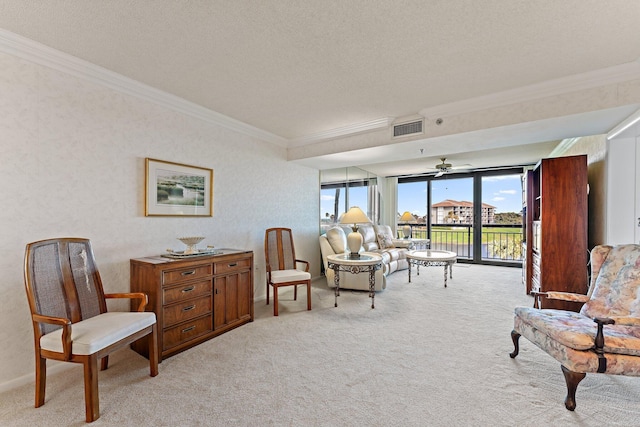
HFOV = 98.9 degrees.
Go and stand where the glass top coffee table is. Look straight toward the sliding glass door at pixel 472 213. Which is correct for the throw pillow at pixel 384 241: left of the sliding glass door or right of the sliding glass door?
left

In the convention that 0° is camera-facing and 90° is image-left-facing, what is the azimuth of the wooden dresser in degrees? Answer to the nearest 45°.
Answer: approximately 315°

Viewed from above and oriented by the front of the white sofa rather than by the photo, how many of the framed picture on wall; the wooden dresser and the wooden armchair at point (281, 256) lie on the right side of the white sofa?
3

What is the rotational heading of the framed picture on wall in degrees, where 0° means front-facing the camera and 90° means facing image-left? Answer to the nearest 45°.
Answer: approximately 315°

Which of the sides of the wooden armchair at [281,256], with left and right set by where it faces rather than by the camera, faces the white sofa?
left

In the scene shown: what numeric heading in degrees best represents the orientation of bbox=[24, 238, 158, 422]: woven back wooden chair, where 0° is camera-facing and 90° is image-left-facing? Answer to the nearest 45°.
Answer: approximately 315°
